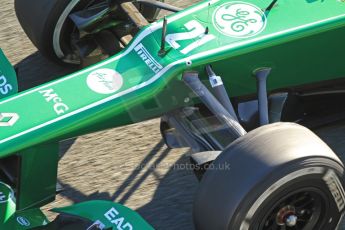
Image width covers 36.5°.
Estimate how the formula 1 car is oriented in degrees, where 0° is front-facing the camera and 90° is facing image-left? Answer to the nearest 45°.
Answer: approximately 45°
